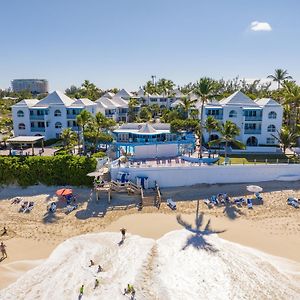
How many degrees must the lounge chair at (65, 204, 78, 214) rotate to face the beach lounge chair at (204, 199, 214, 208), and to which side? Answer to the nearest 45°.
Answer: approximately 135° to its left

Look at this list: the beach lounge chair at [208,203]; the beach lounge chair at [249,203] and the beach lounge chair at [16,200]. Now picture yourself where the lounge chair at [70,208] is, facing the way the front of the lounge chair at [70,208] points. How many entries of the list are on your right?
1

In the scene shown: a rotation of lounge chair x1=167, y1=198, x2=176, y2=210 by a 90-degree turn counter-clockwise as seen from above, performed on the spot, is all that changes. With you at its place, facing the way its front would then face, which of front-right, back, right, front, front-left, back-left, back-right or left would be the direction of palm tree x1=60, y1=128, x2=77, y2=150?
left

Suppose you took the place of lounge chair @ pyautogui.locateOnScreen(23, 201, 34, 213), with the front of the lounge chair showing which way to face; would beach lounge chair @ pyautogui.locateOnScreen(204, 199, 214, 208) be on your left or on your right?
on your left

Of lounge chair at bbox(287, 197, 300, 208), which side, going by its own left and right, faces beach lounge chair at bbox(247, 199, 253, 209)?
right

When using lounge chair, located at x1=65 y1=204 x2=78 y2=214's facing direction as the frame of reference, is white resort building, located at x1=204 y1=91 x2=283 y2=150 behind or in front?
behind

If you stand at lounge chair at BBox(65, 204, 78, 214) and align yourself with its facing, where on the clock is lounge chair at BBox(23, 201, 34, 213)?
lounge chair at BBox(23, 201, 34, 213) is roughly at 2 o'clock from lounge chair at BBox(65, 204, 78, 214).

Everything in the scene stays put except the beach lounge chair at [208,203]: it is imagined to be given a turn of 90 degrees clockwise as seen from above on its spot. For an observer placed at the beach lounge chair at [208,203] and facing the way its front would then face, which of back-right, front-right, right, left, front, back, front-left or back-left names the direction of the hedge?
front-right

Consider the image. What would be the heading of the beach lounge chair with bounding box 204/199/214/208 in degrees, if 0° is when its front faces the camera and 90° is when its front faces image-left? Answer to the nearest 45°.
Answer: approximately 315°

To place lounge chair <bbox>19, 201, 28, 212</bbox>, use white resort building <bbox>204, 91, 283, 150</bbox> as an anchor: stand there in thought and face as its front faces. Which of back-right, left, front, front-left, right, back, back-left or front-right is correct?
front-right

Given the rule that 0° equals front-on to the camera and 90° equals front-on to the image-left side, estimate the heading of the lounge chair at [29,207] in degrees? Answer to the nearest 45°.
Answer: approximately 45°

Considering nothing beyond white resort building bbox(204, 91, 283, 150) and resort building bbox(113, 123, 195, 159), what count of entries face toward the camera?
2
